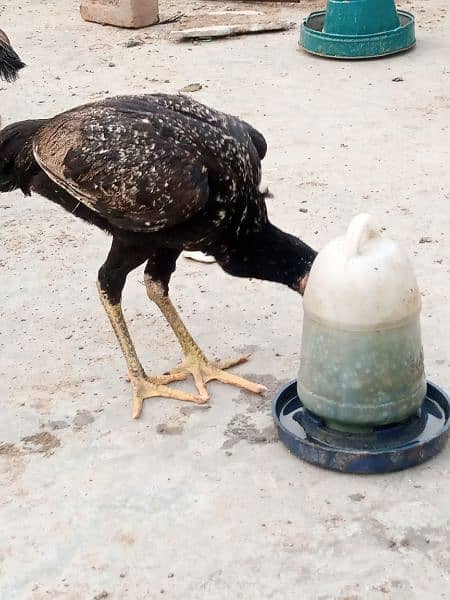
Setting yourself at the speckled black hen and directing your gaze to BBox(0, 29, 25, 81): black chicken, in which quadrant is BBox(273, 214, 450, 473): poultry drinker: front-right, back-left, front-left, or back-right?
back-right
